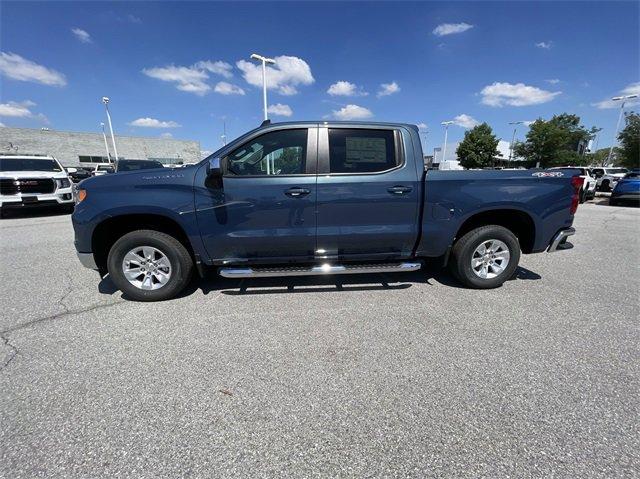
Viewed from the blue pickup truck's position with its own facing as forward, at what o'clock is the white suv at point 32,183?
The white suv is roughly at 1 o'clock from the blue pickup truck.

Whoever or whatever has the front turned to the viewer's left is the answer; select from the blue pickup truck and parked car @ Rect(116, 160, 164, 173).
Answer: the blue pickup truck

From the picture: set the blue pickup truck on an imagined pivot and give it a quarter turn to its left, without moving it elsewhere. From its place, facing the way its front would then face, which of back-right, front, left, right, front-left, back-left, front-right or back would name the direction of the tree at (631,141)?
back-left

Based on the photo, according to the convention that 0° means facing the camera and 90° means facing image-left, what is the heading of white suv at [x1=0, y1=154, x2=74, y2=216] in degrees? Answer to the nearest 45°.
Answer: approximately 0°

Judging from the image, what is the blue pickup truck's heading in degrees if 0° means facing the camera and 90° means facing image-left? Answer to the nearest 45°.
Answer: approximately 90°

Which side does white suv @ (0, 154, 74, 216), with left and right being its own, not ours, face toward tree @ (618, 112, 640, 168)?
left

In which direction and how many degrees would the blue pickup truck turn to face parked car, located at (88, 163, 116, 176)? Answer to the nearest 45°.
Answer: approximately 45° to its right

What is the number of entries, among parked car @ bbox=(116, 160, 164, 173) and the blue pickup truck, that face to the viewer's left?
1
